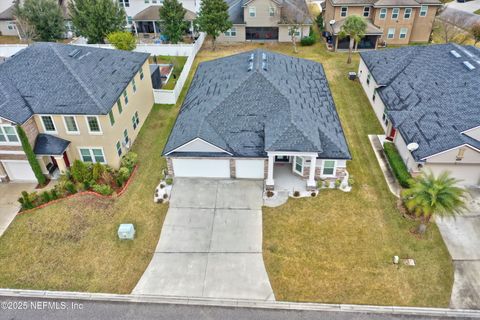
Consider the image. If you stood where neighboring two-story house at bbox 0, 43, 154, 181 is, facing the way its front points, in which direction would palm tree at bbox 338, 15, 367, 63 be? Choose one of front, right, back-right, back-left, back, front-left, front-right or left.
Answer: back-left

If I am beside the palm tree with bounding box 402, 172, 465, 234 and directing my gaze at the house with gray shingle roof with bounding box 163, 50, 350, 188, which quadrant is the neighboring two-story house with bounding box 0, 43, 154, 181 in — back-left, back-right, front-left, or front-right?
front-left

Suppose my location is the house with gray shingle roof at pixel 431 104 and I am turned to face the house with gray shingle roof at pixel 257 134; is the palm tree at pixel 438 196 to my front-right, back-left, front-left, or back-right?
front-left

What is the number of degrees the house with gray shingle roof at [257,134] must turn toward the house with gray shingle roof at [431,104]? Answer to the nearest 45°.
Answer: approximately 90° to its left

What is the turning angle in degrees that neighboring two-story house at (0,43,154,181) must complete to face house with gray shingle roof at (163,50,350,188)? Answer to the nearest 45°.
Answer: approximately 90° to its left

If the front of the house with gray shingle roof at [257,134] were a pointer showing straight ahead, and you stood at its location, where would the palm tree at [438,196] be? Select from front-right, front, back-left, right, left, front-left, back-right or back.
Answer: front-left

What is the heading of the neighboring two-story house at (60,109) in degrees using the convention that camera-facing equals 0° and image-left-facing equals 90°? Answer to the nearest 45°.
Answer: approximately 45°

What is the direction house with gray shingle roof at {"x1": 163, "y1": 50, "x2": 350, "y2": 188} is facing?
toward the camera

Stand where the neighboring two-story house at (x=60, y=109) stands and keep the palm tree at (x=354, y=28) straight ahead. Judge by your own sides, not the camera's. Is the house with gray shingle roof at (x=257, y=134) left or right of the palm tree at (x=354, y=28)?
right

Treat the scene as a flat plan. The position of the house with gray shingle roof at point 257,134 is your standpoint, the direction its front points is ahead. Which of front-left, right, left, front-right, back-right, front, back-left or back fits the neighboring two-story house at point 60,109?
right

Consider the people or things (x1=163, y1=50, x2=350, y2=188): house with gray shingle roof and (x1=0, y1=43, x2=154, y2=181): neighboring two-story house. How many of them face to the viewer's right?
0

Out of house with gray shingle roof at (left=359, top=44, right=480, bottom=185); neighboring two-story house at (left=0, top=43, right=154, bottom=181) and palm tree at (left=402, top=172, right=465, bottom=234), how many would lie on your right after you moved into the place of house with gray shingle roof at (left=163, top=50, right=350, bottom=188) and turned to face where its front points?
1

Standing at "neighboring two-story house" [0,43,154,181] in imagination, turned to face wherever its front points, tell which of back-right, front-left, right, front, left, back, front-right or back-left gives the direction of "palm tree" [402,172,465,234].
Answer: left
